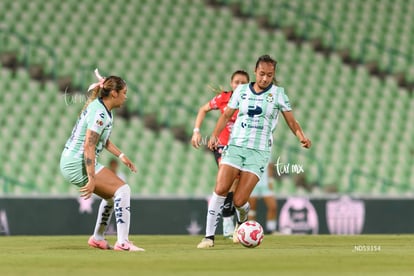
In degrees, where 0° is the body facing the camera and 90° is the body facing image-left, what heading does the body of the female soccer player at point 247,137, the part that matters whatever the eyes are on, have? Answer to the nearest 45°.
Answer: approximately 0°

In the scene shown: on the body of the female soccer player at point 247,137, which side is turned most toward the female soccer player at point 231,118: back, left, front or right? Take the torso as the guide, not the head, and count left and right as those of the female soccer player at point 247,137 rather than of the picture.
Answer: back

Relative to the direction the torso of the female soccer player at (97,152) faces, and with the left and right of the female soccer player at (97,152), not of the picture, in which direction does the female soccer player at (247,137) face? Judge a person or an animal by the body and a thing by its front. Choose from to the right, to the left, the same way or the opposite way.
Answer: to the right

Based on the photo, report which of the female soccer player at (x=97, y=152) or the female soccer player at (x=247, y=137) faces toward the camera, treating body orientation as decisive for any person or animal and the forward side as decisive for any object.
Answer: the female soccer player at (x=247, y=137)

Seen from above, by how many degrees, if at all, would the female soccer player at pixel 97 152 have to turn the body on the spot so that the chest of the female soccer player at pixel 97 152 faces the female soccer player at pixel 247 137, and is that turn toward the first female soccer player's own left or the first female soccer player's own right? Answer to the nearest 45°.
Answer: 0° — they already face them

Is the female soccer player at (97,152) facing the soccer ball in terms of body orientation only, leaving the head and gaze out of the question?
yes

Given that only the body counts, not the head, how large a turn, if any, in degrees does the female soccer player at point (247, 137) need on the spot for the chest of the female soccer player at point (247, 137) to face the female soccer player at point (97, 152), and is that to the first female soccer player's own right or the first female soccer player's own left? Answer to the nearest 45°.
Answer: approximately 90° to the first female soccer player's own right

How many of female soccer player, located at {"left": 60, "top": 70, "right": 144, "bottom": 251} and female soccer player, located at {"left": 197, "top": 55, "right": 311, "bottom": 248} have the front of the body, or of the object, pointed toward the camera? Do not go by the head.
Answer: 1

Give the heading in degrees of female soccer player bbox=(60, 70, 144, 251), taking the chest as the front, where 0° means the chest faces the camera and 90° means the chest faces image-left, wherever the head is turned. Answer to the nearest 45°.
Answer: approximately 270°

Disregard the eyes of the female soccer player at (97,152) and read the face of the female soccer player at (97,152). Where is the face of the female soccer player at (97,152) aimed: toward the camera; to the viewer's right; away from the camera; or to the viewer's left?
to the viewer's right

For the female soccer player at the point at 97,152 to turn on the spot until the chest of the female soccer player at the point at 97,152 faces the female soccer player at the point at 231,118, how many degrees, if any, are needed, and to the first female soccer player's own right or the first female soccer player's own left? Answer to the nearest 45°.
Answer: approximately 45° to the first female soccer player's own left
